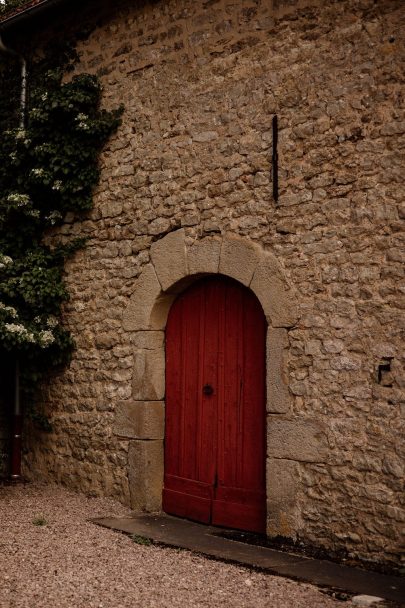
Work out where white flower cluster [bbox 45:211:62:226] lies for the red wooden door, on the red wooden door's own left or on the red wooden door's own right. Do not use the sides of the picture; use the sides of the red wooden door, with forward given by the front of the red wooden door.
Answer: on the red wooden door's own right

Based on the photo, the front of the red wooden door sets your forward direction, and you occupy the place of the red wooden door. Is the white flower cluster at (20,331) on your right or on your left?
on your right

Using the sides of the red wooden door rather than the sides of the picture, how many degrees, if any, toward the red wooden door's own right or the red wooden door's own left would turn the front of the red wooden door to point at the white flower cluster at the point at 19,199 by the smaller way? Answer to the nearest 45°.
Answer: approximately 90° to the red wooden door's own right

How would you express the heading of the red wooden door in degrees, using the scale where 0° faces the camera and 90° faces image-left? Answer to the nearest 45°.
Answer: approximately 45°
